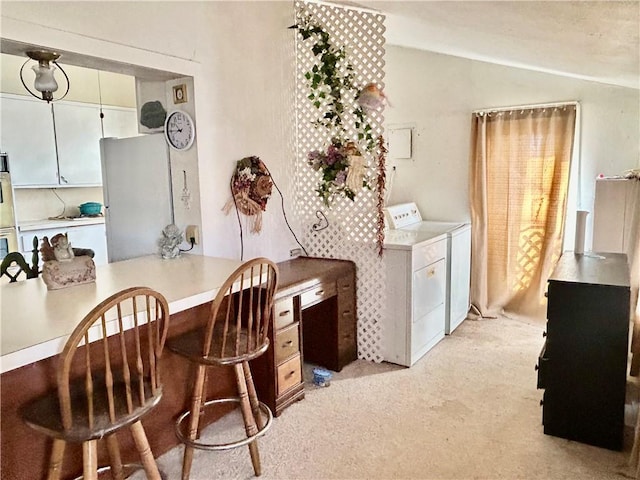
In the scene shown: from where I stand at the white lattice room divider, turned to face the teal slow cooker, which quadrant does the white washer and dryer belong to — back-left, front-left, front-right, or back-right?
back-right

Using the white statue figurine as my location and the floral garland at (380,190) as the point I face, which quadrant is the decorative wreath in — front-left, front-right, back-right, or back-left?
front-left

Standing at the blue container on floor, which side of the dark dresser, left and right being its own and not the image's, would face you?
front

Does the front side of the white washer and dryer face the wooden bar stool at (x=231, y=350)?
no

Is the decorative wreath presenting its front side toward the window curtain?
no

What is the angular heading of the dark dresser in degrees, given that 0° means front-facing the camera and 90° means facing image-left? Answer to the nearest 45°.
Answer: approximately 90°

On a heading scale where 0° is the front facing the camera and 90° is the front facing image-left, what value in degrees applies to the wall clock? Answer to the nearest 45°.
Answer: approximately 45°

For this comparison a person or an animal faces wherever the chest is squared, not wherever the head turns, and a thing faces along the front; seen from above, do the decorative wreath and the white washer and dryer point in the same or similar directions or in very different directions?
same or similar directions

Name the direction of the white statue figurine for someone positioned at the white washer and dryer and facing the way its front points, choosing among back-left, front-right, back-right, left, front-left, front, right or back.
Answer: right

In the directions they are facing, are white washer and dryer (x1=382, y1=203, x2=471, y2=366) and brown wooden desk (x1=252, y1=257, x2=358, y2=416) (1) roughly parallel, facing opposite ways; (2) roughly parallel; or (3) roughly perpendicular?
roughly parallel

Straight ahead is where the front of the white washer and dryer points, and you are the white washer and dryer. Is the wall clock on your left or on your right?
on your right

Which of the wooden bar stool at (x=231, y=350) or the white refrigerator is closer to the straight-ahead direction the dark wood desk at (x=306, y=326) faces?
the wooden bar stool

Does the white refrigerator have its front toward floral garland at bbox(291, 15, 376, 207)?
no

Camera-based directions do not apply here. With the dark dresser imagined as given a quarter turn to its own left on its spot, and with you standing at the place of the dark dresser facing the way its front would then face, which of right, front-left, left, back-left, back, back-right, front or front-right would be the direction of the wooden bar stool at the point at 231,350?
front-right

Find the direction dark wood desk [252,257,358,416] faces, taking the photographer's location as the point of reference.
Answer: facing the viewer and to the right of the viewer

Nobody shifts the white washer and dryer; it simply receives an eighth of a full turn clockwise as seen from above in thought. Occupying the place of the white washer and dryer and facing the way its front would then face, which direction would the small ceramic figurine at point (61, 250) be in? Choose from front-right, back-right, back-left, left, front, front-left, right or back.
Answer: front-right
